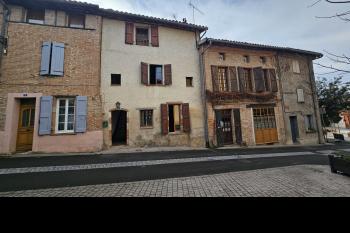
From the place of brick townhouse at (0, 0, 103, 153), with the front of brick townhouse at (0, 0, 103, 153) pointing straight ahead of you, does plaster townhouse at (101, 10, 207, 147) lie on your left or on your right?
on your left

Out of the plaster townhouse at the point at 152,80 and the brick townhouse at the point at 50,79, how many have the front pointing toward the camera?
2

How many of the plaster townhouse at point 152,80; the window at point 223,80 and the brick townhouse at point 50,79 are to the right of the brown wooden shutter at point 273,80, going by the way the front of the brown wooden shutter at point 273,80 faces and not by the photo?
3

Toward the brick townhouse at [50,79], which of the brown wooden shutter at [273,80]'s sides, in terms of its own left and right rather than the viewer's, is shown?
right

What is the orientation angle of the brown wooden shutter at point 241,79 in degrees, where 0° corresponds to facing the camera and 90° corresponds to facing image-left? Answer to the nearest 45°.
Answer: approximately 315°

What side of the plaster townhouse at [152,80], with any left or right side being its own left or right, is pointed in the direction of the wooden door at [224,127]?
left

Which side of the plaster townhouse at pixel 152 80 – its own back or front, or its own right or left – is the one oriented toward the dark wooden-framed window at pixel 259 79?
left

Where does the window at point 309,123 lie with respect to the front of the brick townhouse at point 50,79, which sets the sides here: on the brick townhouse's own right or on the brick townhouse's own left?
on the brick townhouse's own left

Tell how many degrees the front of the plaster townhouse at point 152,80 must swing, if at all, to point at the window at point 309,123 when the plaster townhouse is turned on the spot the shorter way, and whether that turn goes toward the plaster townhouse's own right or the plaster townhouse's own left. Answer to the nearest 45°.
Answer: approximately 90° to the plaster townhouse's own left
